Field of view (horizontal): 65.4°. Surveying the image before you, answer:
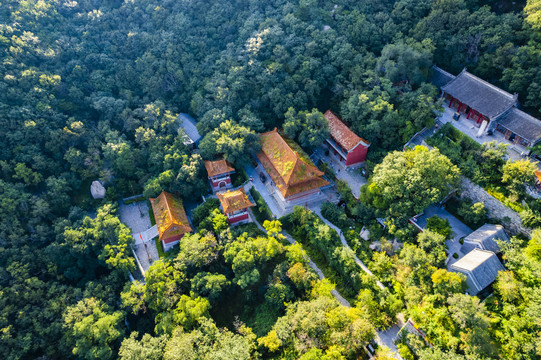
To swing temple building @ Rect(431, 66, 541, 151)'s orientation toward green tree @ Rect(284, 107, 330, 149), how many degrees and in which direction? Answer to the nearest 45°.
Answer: approximately 45° to its right

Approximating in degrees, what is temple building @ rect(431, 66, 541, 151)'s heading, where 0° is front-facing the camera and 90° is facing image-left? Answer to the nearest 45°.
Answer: approximately 45°

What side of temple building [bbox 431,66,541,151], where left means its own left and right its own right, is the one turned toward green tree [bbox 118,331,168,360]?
front

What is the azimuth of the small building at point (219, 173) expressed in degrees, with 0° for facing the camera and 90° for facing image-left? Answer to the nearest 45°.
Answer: approximately 0°

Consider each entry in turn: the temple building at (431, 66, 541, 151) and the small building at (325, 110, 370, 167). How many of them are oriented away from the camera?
0

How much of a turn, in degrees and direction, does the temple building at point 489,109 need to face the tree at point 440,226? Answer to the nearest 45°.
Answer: approximately 45° to its left

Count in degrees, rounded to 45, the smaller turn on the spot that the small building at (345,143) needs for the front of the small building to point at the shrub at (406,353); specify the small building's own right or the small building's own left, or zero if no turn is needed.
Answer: approximately 45° to the small building's own left

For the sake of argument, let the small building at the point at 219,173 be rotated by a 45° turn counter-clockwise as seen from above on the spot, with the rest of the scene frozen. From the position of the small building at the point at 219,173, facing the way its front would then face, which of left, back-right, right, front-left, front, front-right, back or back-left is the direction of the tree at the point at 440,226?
front

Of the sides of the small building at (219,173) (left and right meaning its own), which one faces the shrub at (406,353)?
front

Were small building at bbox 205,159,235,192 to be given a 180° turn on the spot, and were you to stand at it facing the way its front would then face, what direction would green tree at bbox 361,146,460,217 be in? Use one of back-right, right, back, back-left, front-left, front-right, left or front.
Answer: back-right

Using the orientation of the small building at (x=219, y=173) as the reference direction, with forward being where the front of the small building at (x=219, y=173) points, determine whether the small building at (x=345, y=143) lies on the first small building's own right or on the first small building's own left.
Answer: on the first small building's own left

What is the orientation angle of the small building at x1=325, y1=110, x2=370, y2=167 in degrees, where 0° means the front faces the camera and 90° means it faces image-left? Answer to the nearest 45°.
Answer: approximately 45°

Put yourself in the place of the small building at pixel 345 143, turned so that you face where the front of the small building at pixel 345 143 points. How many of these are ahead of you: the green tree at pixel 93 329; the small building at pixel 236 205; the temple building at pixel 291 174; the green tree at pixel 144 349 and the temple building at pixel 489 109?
4
